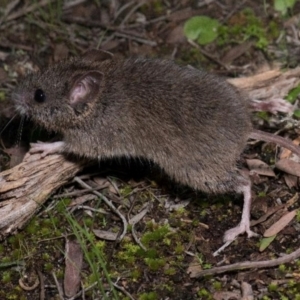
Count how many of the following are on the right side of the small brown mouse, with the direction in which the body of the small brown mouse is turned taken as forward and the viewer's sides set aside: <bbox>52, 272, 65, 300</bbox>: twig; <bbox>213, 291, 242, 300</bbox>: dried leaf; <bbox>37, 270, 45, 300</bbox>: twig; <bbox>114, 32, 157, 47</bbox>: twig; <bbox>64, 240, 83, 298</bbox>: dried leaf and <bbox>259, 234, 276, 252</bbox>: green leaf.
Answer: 1

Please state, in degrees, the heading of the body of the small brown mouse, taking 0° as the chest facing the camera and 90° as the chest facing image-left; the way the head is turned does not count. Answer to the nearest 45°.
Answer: approximately 90°

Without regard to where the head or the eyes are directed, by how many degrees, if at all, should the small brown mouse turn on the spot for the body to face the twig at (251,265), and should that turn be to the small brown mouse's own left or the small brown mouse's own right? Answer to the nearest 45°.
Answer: approximately 135° to the small brown mouse's own left

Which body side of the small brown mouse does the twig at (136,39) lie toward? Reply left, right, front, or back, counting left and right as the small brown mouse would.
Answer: right

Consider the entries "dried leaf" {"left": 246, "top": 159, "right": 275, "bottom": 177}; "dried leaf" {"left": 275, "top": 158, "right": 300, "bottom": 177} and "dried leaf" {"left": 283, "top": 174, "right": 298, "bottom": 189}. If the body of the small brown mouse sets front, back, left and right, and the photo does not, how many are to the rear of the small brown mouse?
3

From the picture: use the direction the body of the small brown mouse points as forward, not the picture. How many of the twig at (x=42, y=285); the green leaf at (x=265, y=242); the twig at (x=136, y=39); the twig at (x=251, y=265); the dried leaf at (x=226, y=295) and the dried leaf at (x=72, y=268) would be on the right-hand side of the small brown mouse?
1

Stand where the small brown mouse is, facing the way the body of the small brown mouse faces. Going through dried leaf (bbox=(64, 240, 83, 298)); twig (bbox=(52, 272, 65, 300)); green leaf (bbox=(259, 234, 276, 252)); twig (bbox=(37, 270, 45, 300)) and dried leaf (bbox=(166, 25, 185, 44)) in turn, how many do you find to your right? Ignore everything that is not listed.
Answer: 1

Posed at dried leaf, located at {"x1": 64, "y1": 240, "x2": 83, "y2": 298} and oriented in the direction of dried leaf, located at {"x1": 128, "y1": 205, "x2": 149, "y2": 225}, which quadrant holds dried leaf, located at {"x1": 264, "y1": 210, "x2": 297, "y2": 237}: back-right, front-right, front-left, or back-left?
front-right

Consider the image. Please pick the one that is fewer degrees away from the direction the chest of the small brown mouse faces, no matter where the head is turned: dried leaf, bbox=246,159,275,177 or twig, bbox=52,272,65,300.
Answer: the twig

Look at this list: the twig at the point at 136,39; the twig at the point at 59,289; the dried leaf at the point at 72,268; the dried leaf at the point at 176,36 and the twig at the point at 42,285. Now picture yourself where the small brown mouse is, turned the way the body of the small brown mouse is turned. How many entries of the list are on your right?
2

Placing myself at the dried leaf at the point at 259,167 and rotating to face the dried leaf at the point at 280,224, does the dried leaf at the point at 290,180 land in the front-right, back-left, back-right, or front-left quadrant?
front-left

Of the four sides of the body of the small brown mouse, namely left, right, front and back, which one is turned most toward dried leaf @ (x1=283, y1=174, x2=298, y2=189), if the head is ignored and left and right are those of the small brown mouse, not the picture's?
back

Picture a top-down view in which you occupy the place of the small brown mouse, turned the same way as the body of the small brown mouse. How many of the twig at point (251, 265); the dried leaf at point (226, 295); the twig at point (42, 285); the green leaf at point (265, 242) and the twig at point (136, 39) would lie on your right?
1
